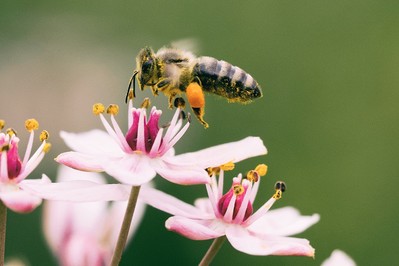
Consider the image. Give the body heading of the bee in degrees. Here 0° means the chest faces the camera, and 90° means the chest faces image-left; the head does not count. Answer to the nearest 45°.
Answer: approximately 90°
